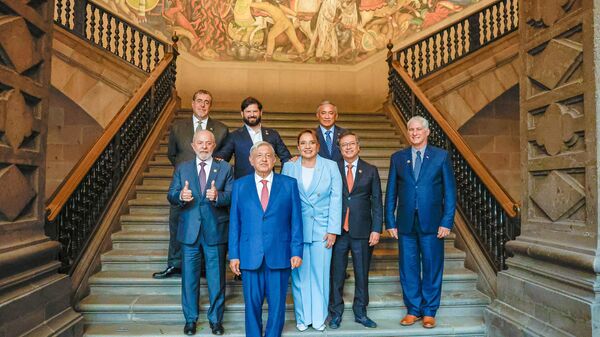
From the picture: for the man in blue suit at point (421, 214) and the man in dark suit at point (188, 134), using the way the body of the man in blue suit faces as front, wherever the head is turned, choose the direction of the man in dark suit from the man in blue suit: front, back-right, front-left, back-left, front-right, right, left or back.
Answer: right

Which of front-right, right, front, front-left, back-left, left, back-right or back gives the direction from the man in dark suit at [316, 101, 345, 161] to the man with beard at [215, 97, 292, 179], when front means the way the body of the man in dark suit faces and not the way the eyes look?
right

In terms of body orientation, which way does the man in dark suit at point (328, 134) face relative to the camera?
toward the camera

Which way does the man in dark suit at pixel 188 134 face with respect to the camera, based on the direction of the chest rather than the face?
toward the camera

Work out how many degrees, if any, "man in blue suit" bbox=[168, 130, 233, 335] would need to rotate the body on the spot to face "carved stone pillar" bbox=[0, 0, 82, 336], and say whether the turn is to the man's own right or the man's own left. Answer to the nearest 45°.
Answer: approximately 90° to the man's own right

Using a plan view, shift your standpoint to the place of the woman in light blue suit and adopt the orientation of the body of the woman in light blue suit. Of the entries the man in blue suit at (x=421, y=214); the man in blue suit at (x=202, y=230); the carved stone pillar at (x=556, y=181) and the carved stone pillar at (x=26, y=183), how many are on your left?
2

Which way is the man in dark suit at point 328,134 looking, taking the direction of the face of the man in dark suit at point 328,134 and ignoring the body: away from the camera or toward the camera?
toward the camera

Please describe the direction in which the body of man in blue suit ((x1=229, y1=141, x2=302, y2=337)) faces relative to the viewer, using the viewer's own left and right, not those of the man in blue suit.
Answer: facing the viewer

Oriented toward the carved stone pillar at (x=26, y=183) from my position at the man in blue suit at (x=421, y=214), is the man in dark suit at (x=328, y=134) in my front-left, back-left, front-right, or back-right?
front-right

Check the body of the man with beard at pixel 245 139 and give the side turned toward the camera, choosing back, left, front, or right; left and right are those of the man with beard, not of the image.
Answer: front

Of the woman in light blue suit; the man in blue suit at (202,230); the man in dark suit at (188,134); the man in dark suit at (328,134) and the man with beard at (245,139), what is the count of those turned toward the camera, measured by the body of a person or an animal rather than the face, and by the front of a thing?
5

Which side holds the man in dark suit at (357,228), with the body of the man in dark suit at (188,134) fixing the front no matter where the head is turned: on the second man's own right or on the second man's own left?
on the second man's own left

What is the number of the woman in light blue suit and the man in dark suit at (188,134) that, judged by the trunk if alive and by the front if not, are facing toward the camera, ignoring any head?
2
